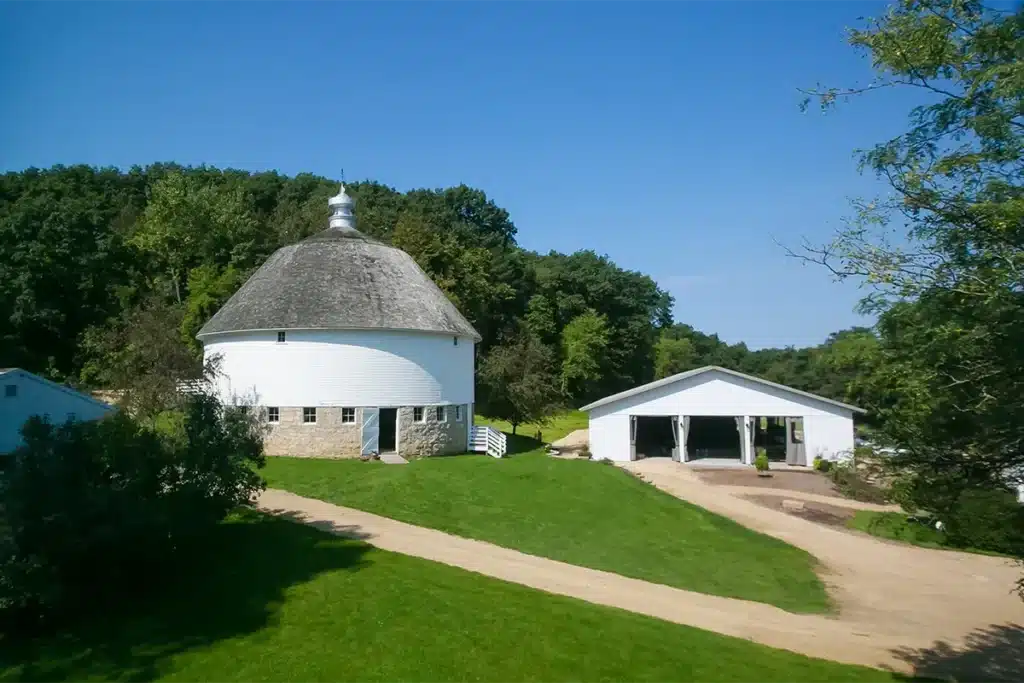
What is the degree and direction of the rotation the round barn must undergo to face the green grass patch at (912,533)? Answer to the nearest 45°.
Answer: approximately 45° to its left

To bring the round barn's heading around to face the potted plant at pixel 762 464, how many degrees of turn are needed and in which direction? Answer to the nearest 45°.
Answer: approximately 90° to its left

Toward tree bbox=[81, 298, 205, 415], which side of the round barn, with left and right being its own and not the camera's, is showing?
right

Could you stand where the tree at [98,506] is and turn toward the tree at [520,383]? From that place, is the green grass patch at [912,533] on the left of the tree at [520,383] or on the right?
right

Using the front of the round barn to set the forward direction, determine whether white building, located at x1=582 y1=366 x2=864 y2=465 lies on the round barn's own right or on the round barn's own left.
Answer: on the round barn's own left

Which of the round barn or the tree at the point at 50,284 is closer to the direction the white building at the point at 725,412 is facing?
the round barn

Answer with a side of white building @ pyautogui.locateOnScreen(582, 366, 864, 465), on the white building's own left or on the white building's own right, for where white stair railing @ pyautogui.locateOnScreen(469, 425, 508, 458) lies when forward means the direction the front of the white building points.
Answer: on the white building's own right

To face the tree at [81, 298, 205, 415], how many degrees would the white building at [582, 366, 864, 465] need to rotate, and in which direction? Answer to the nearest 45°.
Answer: approximately 45° to its right

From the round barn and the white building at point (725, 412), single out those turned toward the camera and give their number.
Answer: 2

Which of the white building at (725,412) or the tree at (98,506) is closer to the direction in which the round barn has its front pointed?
the tree

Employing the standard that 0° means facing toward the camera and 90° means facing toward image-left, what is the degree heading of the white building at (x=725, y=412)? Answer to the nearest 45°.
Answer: approximately 0°
